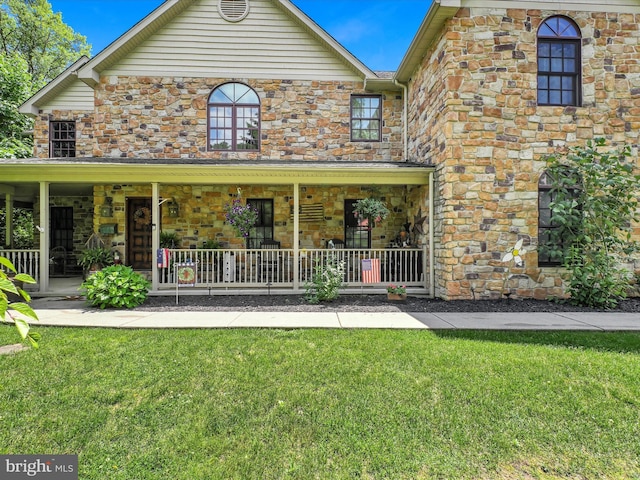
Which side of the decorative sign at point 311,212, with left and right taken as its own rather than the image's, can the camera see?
front

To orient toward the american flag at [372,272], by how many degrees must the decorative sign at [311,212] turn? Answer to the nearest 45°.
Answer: approximately 45° to its left

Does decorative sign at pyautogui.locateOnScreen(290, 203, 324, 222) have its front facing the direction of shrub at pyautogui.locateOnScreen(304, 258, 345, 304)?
yes

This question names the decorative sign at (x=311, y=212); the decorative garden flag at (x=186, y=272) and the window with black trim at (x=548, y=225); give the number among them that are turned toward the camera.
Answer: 3

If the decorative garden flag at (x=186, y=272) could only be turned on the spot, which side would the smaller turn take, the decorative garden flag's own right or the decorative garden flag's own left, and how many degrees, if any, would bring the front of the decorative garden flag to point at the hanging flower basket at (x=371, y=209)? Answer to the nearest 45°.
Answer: approximately 90° to the decorative garden flag's own left

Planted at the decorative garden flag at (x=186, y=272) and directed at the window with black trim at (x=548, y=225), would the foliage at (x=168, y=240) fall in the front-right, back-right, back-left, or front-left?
back-left

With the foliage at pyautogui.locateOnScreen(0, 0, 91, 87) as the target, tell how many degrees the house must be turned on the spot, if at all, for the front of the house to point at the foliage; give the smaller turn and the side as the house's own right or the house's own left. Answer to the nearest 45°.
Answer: approximately 135° to the house's own right

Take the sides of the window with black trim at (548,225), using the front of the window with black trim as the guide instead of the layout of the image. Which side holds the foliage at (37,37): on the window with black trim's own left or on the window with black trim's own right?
on the window with black trim's own right

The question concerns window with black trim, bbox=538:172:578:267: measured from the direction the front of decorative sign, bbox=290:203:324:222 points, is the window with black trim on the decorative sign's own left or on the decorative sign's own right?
on the decorative sign's own left

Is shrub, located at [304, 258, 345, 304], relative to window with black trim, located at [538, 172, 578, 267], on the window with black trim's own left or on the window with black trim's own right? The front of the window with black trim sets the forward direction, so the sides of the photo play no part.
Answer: on the window with black trim's own right

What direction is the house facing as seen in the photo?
toward the camera

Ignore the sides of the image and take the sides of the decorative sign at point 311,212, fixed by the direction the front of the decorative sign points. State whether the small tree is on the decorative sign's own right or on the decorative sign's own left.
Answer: on the decorative sign's own left

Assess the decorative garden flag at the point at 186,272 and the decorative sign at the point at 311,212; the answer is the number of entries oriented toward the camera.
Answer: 2

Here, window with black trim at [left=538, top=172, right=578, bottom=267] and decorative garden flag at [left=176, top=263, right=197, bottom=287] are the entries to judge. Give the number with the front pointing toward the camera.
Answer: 2
